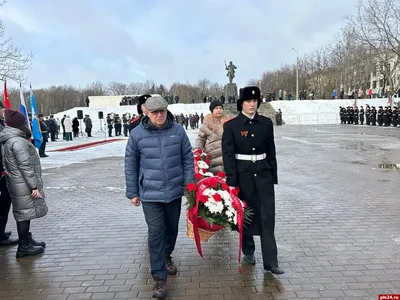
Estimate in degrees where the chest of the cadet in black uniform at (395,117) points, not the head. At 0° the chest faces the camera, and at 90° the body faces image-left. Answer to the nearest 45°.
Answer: approximately 45°

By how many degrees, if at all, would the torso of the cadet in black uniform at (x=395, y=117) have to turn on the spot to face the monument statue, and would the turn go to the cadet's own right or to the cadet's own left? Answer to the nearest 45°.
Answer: approximately 135° to the cadet's own right

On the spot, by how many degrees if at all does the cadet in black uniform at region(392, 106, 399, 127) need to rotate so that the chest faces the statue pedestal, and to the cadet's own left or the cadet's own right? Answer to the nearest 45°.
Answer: approximately 45° to the cadet's own right

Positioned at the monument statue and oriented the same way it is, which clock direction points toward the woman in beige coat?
The woman in beige coat is roughly at 12 o'clock from the monument statue.

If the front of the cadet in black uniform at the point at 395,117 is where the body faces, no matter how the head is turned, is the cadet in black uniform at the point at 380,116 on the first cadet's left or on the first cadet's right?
on the first cadet's right

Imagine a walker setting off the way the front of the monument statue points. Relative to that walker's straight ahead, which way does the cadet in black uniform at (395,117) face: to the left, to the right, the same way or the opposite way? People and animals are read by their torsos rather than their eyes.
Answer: to the right

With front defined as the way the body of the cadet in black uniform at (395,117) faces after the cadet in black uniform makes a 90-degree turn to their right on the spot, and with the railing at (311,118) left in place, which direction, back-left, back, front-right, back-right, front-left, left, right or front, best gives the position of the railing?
front
